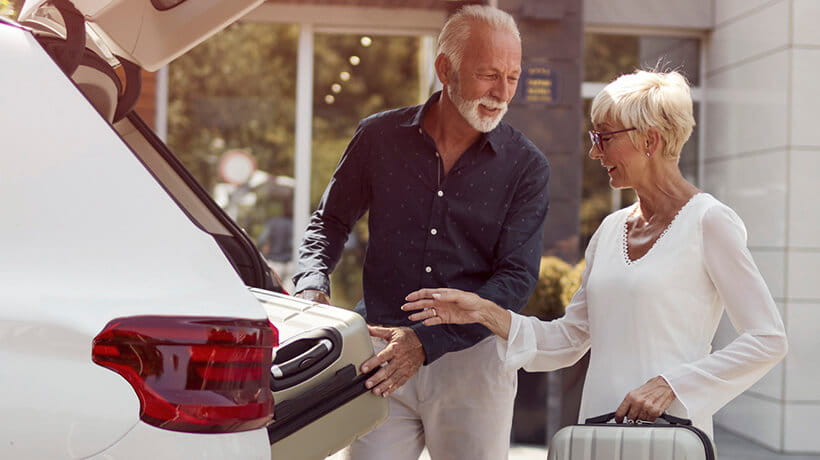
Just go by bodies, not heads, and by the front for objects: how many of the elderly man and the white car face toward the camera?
1

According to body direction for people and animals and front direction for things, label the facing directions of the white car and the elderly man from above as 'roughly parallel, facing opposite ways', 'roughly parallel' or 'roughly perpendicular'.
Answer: roughly perpendicular

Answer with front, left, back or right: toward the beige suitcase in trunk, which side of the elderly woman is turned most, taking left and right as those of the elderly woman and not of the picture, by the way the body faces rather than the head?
front

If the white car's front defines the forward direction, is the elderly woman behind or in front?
behind

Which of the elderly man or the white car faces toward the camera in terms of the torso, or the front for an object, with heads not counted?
the elderly man

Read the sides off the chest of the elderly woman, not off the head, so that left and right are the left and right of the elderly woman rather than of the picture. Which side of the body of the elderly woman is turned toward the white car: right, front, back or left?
front

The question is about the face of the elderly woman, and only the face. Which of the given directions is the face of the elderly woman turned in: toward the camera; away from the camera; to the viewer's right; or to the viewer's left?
to the viewer's left

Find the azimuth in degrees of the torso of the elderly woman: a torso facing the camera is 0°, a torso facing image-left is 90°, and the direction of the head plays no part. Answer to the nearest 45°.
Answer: approximately 45°

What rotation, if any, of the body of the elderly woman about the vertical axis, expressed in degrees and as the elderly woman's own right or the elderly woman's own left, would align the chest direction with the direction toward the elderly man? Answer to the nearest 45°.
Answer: approximately 90° to the elderly woman's own right

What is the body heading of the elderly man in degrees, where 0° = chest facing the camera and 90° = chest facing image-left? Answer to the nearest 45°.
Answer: approximately 0°

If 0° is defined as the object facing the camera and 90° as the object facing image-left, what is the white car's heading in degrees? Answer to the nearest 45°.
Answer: approximately 90°
